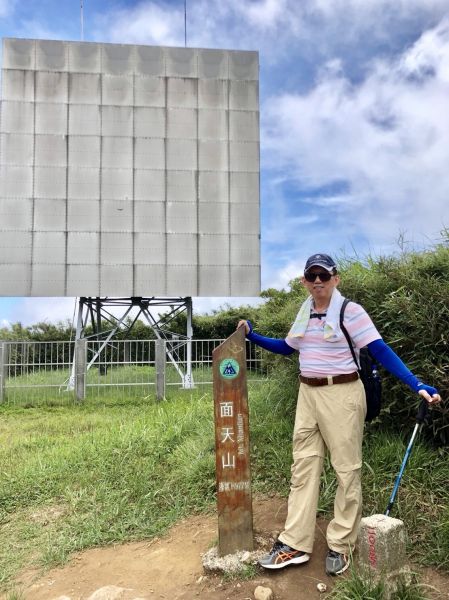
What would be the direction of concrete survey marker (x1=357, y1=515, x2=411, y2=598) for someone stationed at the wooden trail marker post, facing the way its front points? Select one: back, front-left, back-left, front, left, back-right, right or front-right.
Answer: front-left

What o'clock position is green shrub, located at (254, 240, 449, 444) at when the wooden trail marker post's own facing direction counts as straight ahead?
The green shrub is roughly at 8 o'clock from the wooden trail marker post.

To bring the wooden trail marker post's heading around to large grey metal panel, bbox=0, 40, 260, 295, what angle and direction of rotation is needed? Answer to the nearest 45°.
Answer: approximately 180°

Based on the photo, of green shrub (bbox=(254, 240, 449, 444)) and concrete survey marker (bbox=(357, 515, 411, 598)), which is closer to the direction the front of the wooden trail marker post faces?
the concrete survey marker

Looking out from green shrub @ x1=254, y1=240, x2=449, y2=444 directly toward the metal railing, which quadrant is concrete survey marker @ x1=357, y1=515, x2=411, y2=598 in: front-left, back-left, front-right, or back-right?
back-left

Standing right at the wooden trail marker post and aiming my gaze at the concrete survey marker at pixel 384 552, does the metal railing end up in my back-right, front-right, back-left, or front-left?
back-left

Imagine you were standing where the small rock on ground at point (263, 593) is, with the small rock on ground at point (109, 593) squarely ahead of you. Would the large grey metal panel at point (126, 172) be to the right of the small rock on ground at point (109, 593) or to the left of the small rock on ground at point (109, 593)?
right

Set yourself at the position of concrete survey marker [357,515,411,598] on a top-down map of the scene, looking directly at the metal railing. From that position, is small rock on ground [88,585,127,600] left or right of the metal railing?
left

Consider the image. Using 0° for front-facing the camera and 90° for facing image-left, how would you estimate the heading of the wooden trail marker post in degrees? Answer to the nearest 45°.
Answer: approximately 0°
